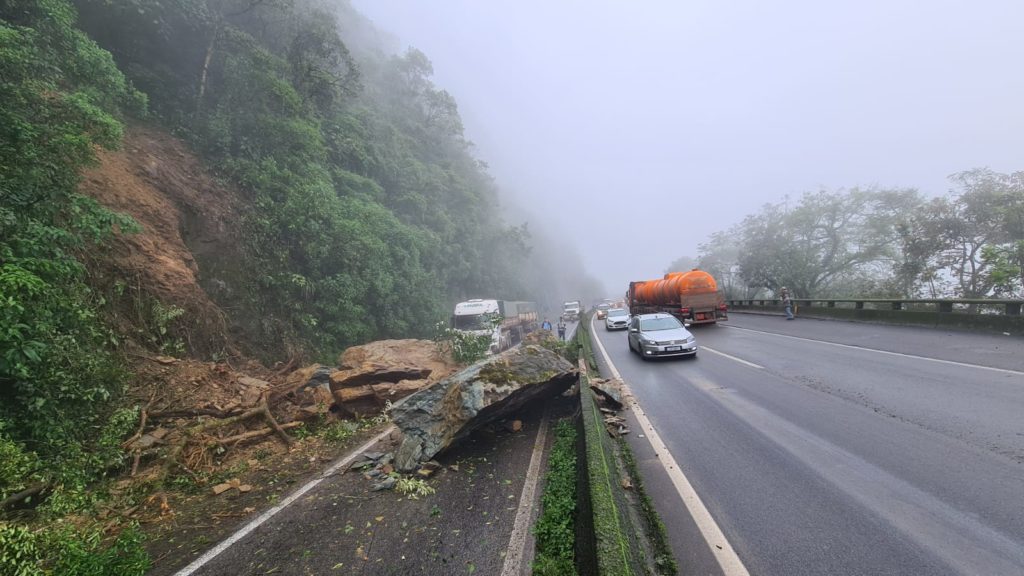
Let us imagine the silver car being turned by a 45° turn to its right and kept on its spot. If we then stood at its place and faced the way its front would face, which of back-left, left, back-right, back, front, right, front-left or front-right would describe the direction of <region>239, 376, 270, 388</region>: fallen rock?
front-right

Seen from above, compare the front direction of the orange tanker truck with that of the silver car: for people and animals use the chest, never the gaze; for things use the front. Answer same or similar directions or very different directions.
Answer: very different directions

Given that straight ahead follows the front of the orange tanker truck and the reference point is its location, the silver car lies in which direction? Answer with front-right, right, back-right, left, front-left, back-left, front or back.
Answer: back-left

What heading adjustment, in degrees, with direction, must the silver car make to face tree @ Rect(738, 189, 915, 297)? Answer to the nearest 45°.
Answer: approximately 90° to its left

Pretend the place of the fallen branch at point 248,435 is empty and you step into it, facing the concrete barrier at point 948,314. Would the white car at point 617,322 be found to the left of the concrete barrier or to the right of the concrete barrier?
left

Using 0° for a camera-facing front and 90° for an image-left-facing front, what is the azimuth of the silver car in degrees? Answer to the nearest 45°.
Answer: approximately 315°

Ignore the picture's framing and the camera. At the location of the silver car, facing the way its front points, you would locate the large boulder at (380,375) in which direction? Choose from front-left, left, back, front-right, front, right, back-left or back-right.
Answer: right

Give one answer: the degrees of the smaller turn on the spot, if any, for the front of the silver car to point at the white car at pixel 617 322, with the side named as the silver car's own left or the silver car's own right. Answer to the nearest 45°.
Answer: approximately 135° to the silver car's own left

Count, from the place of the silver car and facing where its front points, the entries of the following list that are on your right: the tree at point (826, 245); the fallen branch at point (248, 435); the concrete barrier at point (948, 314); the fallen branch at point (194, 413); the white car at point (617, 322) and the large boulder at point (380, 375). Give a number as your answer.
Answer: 3

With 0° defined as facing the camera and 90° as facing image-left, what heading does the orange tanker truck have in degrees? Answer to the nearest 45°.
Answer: approximately 135°
